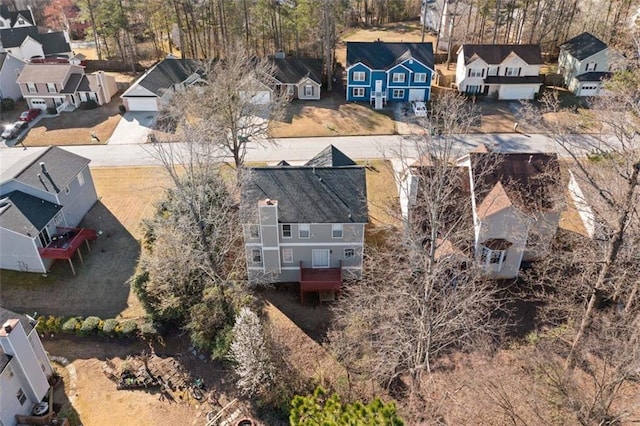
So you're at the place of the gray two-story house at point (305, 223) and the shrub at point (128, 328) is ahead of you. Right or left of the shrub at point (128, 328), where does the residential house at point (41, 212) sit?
right

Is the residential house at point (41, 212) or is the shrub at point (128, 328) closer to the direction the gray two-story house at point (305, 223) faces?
the residential house

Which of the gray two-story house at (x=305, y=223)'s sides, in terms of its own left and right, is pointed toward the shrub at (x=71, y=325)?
left

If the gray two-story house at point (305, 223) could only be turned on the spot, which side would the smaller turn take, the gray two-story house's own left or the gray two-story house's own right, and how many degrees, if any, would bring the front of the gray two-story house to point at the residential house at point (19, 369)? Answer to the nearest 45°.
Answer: approximately 135° to the gray two-story house's own left

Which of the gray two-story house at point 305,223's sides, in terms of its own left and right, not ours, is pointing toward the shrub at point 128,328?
left

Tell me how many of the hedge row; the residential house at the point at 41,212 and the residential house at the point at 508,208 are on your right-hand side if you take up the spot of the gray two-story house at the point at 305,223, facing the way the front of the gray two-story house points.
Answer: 1

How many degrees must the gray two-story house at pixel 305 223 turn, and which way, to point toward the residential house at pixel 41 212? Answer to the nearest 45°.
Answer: approximately 90° to its left

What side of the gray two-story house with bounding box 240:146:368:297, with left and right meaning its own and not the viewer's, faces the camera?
back

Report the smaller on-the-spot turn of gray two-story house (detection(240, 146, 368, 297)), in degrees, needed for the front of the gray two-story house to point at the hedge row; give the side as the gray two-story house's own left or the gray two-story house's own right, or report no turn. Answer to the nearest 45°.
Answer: approximately 90° to the gray two-story house's own left

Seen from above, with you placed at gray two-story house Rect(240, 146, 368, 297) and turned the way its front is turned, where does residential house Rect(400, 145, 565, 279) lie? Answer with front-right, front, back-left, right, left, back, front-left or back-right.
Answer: right
